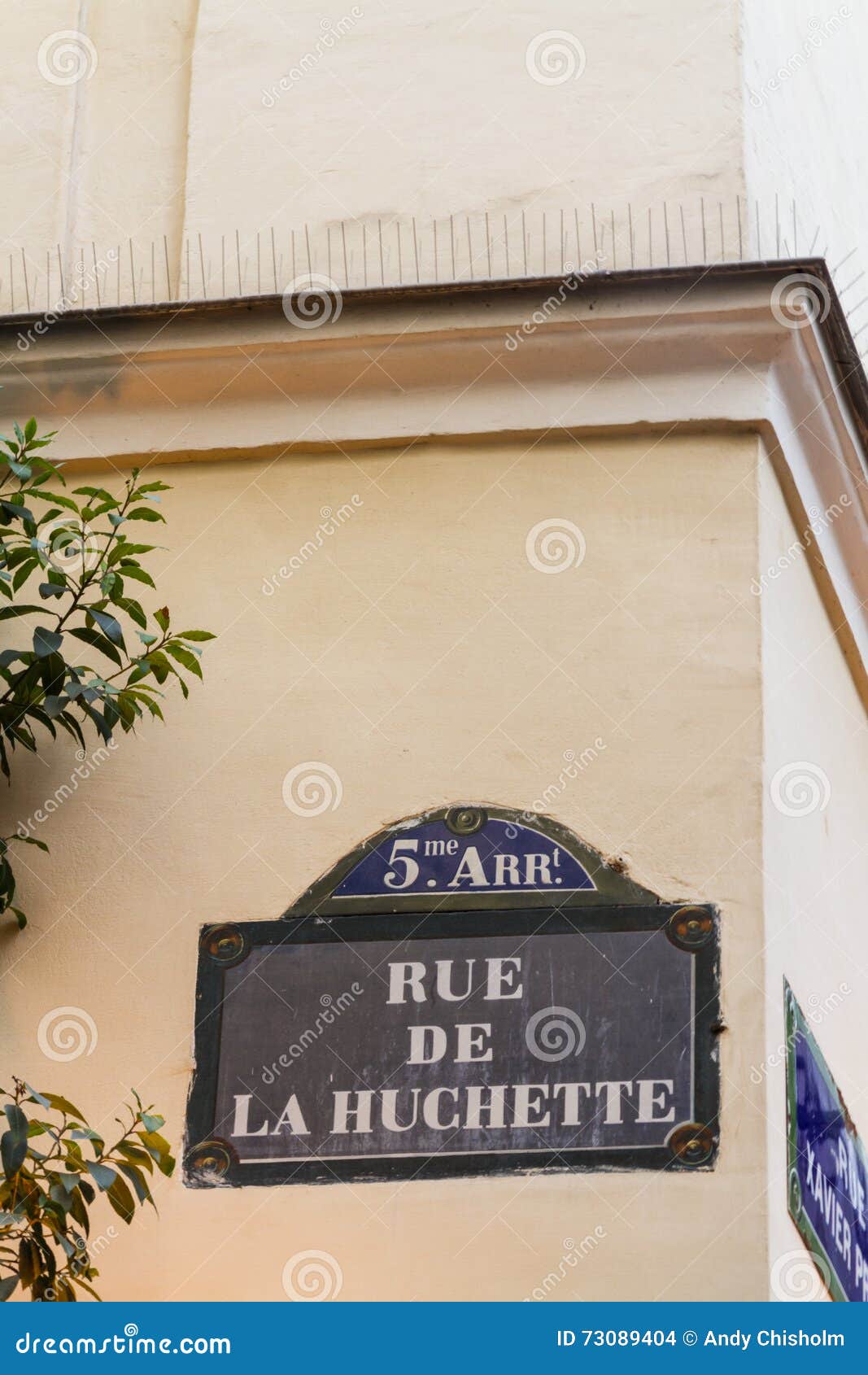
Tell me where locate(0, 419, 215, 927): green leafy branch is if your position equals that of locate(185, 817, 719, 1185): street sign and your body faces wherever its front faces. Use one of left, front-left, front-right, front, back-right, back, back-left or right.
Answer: right

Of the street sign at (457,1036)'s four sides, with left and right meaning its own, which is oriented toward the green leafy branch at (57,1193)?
right

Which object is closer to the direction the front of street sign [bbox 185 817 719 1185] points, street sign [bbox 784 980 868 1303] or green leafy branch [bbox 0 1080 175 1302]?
the green leafy branch

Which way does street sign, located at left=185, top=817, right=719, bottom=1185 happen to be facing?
toward the camera

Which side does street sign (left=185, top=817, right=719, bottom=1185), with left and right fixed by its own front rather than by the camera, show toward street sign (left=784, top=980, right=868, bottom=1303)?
left
